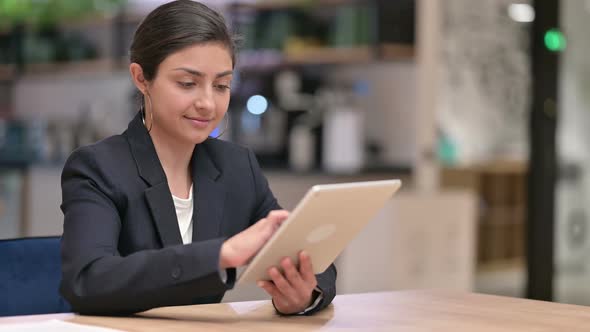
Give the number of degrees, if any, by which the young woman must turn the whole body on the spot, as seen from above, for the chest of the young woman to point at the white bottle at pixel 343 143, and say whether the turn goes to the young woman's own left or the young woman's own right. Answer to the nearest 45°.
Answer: approximately 135° to the young woman's own left

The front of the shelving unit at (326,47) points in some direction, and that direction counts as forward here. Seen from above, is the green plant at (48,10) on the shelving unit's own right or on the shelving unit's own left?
on the shelving unit's own right

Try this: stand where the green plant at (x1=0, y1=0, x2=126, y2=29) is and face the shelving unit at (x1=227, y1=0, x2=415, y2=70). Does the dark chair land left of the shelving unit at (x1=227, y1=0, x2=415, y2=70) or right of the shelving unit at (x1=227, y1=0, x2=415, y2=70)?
right

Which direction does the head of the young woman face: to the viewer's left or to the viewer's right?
to the viewer's right

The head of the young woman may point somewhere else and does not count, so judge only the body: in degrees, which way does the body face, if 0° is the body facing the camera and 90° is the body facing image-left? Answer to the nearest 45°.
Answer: approximately 315°

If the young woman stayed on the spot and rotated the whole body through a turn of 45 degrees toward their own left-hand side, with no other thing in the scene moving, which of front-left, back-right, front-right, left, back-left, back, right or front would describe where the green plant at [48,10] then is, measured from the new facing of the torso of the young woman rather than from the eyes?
left

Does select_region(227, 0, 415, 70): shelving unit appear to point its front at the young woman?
yes

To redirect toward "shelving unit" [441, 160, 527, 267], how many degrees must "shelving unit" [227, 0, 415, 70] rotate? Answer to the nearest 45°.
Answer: approximately 135° to its left

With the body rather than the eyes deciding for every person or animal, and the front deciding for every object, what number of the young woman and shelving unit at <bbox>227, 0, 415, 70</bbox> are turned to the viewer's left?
0
